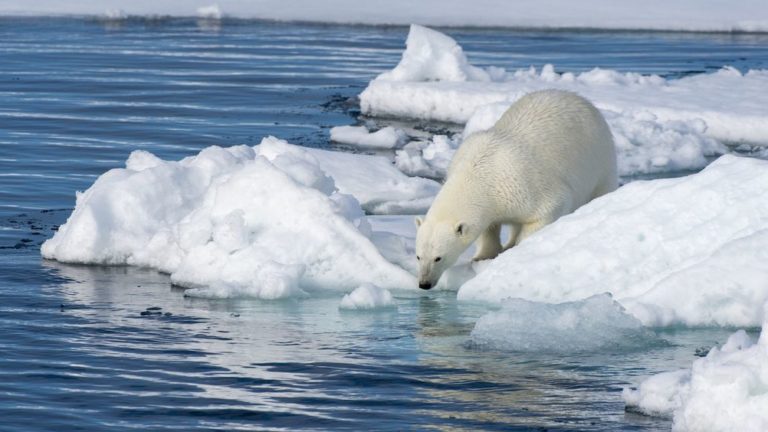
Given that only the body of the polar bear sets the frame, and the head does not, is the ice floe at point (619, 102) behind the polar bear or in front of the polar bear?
behind

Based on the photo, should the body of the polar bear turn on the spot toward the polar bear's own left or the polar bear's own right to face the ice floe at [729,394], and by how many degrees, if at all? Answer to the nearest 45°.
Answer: approximately 45° to the polar bear's own left

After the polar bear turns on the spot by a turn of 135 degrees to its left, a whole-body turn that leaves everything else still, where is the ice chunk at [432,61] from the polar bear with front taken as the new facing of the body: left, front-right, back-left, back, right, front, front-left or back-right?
left

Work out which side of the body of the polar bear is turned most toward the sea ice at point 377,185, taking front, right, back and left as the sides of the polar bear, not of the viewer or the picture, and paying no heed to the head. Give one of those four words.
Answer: right

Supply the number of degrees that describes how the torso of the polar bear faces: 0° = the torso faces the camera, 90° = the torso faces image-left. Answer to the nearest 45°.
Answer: approximately 45°

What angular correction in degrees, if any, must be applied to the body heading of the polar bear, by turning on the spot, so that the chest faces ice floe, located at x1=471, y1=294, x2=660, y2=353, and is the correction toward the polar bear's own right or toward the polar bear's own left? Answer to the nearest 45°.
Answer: approximately 45° to the polar bear's own left

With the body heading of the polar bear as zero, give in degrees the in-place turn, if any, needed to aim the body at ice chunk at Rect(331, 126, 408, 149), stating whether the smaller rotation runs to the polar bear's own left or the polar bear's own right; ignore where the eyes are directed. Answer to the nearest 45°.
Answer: approximately 135° to the polar bear's own right
